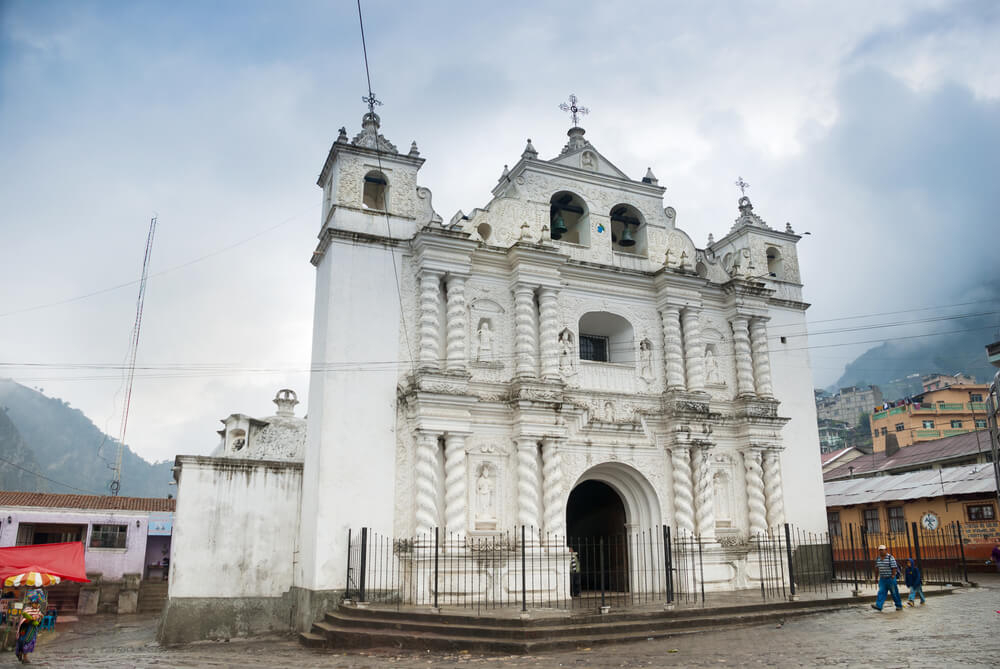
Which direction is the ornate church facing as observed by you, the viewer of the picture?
facing the viewer and to the right of the viewer

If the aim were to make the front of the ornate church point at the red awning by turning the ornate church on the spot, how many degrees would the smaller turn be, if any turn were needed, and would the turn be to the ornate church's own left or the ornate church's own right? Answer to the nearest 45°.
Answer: approximately 135° to the ornate church's own right

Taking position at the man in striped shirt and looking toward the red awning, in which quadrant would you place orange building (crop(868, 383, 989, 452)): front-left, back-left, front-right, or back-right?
back-right
